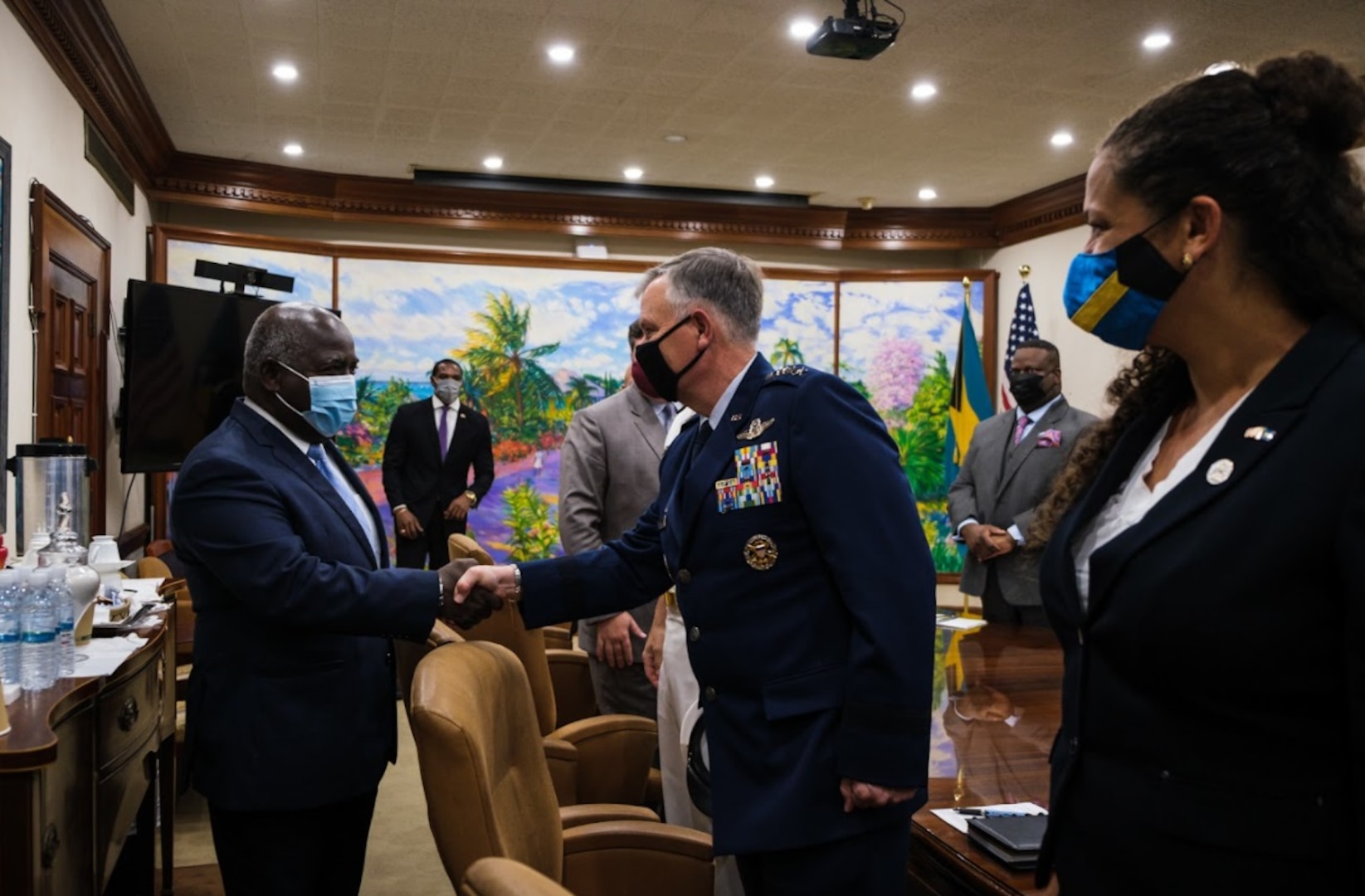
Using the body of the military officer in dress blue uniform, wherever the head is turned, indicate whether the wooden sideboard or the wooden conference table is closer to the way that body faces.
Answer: the wooden sideboard

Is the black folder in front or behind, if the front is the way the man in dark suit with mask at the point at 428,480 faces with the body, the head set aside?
in front

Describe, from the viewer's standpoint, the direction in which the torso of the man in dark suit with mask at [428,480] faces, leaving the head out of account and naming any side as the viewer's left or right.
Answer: facing the viewer

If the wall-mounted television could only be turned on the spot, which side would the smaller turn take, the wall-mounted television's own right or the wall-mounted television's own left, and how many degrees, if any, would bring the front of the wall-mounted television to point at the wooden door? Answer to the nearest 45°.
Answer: approximately 90° to the wall-mounted television's own right

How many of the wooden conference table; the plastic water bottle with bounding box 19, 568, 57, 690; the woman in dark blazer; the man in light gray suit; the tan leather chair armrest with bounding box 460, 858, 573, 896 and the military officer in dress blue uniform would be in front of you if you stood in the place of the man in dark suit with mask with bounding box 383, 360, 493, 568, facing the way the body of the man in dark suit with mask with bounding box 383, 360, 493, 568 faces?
6

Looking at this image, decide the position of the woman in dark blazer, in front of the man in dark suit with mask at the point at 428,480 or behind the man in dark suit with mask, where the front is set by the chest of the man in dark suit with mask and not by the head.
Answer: in front

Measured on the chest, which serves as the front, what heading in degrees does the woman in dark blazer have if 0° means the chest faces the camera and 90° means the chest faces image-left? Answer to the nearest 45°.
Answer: approximately 45°

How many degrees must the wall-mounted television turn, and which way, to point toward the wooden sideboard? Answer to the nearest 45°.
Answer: approximately 45° to its right

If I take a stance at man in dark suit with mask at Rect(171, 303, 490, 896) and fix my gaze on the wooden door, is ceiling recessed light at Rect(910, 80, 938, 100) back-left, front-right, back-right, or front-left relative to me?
front-right

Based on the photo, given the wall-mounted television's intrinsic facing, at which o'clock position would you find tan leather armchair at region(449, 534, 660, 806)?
The tan leather armchair is roughly at 1 o'clock from the wall-mounted television.

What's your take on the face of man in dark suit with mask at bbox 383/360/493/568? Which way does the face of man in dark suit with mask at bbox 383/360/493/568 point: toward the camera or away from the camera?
toward the camera

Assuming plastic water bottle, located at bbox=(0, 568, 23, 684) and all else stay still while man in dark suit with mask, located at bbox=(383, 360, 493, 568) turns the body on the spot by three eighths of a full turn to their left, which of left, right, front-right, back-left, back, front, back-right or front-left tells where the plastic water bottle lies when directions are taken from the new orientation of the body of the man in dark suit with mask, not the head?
back-right

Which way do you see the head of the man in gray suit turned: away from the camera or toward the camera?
toward the camera

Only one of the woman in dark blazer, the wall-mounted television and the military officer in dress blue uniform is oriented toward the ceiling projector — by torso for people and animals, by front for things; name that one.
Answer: the wall-mounted television

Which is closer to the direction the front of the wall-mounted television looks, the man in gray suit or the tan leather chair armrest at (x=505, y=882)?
the man in gray suit

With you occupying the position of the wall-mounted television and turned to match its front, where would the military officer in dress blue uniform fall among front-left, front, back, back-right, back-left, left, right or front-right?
front-right

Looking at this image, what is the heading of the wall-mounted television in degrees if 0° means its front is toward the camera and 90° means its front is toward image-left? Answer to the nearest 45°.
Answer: approximately 315°
